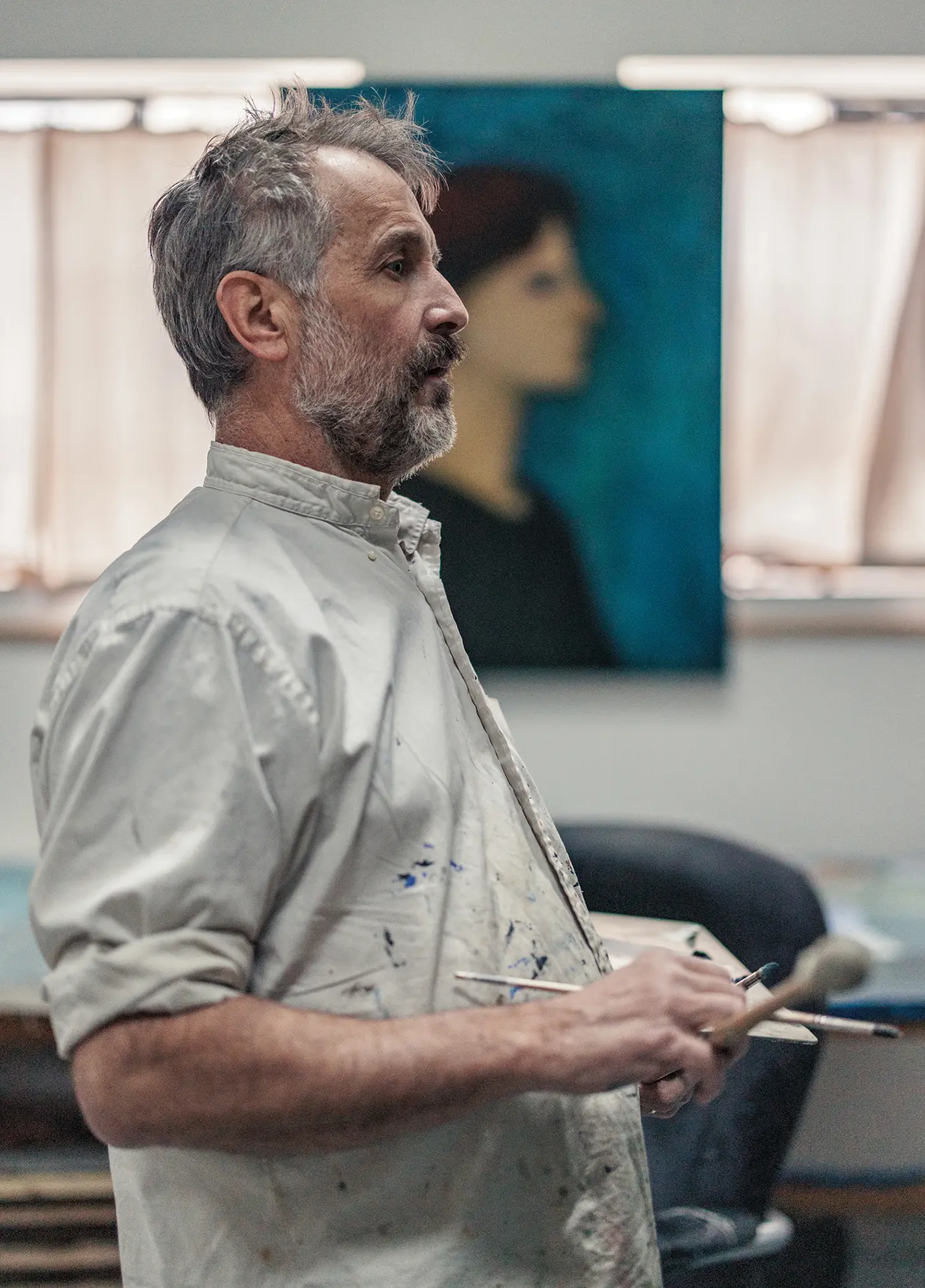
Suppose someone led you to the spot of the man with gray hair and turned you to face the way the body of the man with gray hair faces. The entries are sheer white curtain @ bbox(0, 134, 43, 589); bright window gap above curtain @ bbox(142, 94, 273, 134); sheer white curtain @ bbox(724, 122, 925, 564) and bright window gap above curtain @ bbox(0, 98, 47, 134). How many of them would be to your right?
0

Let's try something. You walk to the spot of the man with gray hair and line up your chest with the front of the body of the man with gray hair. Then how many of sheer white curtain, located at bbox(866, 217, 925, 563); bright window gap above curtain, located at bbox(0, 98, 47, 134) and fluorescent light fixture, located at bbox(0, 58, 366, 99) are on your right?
0

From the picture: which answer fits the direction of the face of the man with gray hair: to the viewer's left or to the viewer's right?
to the viewer's right

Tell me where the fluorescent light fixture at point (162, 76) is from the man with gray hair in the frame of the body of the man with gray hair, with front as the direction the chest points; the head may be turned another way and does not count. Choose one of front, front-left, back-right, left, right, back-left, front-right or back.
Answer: left

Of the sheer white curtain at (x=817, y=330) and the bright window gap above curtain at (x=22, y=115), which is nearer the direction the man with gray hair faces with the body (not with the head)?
the sheer white curtain

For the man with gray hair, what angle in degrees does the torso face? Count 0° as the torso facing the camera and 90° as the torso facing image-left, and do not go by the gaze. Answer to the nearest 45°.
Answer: approximately 270°

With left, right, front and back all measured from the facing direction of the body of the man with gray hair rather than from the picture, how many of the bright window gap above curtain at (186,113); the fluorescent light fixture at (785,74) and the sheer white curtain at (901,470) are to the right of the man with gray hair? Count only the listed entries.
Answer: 0

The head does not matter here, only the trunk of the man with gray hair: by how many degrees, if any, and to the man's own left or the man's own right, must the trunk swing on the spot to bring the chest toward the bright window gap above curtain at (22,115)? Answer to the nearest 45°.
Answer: approximately 90° to the man's own left

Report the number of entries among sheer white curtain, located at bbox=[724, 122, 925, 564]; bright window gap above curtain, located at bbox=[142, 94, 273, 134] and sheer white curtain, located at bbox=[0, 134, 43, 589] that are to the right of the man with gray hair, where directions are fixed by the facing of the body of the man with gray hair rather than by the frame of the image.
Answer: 0

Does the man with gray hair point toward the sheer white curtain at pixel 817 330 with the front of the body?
no

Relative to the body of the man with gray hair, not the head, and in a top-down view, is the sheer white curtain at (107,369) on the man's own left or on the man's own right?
on the man's own left

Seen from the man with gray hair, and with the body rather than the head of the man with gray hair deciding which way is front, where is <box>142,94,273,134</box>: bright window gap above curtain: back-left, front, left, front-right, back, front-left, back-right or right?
left

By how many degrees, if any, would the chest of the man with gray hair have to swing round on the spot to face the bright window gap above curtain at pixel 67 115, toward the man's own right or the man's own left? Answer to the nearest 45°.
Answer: approximately 90° to the man's own left

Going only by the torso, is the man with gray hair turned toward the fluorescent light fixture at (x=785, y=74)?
no

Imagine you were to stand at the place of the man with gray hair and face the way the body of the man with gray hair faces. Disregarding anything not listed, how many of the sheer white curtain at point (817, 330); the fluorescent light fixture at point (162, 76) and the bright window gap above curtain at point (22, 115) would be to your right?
0

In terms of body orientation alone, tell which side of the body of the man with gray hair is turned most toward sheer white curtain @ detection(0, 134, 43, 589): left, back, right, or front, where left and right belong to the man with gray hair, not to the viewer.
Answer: left
